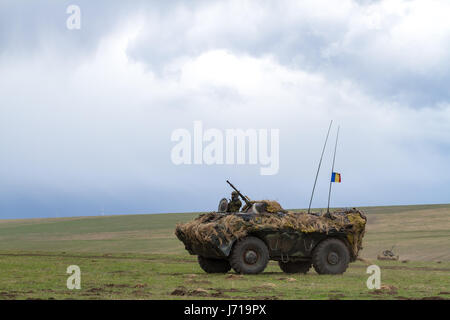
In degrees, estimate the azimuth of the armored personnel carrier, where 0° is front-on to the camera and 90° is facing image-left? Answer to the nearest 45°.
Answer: approximately 45°
